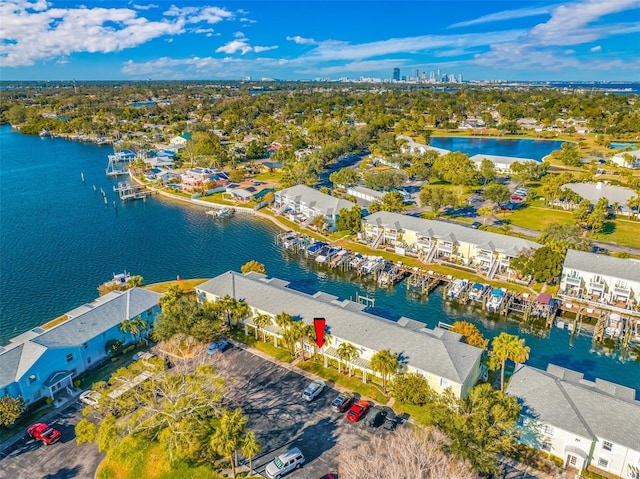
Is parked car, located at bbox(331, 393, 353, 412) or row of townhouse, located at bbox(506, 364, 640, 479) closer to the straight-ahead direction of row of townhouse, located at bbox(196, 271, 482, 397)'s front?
the parked car

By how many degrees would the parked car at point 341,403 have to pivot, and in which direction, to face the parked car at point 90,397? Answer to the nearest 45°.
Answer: approximately 135° to its left

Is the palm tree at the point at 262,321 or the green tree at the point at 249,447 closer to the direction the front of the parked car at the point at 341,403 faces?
the palm tree

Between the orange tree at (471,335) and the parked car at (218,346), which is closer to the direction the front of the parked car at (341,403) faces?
the orange tree

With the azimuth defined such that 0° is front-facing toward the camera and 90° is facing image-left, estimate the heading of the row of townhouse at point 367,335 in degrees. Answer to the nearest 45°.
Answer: approximately 45°

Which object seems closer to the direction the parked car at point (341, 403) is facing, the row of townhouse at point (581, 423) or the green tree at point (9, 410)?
the row of townhouse

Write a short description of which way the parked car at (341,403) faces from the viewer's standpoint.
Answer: facing away from the viewer and to the right of the viewer
